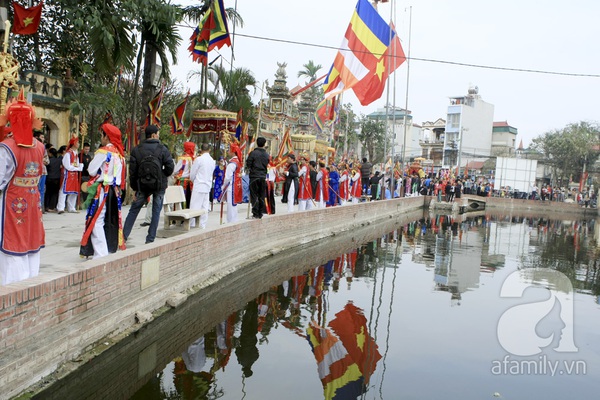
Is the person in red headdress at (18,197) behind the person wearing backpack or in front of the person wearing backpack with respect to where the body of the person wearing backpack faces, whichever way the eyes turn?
behind

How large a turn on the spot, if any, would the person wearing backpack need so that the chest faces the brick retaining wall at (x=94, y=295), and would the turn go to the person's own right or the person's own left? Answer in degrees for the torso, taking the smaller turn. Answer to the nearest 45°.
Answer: approximately 180°

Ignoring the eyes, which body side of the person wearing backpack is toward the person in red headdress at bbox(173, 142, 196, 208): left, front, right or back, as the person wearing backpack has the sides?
front

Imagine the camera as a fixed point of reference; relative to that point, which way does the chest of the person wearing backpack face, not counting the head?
away from the camera

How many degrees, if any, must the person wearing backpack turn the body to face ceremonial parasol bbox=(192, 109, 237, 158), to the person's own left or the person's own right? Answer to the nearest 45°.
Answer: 0° — they already face it

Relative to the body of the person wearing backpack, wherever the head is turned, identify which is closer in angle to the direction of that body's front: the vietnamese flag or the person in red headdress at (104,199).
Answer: the vietnamese flag

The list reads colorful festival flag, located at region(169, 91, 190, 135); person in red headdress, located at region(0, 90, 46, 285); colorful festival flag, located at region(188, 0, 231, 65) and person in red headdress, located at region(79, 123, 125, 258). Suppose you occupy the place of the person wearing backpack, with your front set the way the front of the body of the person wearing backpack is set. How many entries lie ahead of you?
2

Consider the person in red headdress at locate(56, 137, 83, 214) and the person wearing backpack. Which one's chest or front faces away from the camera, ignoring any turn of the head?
the person wearing backpack

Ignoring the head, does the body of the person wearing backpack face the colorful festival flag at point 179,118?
yes

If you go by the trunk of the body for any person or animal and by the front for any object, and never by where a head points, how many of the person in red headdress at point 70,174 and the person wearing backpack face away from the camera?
1
